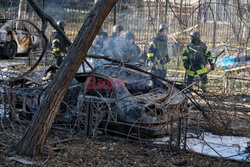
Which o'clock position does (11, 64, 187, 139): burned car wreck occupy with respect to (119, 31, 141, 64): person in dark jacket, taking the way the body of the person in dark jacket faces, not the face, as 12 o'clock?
The burned car wreck is roughly at 12 o'clock from the person in dark jacket.

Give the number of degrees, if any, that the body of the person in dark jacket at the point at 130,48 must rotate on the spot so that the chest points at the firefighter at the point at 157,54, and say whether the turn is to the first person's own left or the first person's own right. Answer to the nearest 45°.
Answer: approximately 45° to the first person's own left

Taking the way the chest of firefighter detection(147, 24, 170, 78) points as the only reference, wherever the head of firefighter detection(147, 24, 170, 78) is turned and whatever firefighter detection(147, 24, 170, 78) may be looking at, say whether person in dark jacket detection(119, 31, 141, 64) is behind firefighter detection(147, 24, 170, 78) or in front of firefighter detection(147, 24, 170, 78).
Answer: behind

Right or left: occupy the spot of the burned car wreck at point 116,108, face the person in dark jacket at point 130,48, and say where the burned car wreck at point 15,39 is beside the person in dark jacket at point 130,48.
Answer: left

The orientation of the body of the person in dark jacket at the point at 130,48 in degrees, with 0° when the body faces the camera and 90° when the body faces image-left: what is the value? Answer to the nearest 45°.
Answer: approximately 0°

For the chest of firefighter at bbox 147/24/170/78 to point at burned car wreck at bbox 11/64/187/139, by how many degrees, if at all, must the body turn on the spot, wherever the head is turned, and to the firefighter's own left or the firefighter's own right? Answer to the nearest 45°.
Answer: approximately 45° to the firefighter's own right

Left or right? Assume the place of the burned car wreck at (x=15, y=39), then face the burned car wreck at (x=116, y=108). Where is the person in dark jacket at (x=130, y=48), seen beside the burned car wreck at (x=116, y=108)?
left

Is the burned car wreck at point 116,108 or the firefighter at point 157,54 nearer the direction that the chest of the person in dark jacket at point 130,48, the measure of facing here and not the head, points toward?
the burned car wreck
